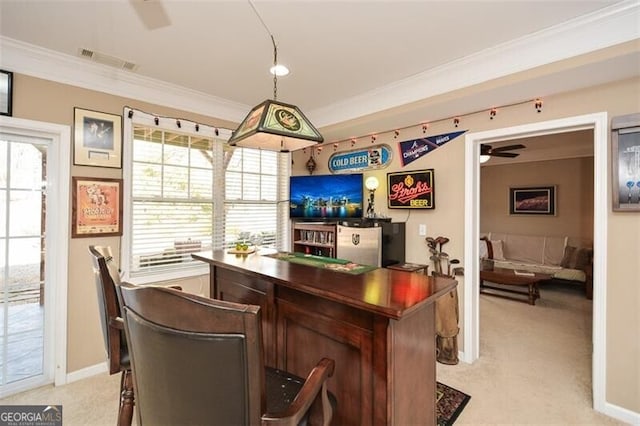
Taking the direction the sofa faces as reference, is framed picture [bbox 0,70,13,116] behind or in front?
in front

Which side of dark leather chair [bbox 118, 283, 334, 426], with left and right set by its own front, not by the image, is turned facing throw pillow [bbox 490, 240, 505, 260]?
front

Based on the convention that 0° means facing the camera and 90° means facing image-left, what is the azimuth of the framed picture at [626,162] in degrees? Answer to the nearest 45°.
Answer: approximately 45°

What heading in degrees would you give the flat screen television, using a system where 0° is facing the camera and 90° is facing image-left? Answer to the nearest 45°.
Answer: approximately 0°

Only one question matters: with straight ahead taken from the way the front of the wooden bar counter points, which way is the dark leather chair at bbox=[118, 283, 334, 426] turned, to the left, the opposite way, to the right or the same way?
the opposite way

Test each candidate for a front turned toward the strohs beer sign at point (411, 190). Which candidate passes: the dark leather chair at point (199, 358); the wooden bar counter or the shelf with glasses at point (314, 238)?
the dark leather chair

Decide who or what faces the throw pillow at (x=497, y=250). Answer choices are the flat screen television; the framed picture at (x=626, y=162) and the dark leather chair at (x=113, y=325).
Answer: the dark leather chair

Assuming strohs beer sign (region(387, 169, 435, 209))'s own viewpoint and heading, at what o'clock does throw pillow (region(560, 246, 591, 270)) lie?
The throw pillow is roughly at 6 o'clock from the strohs beer sign.
